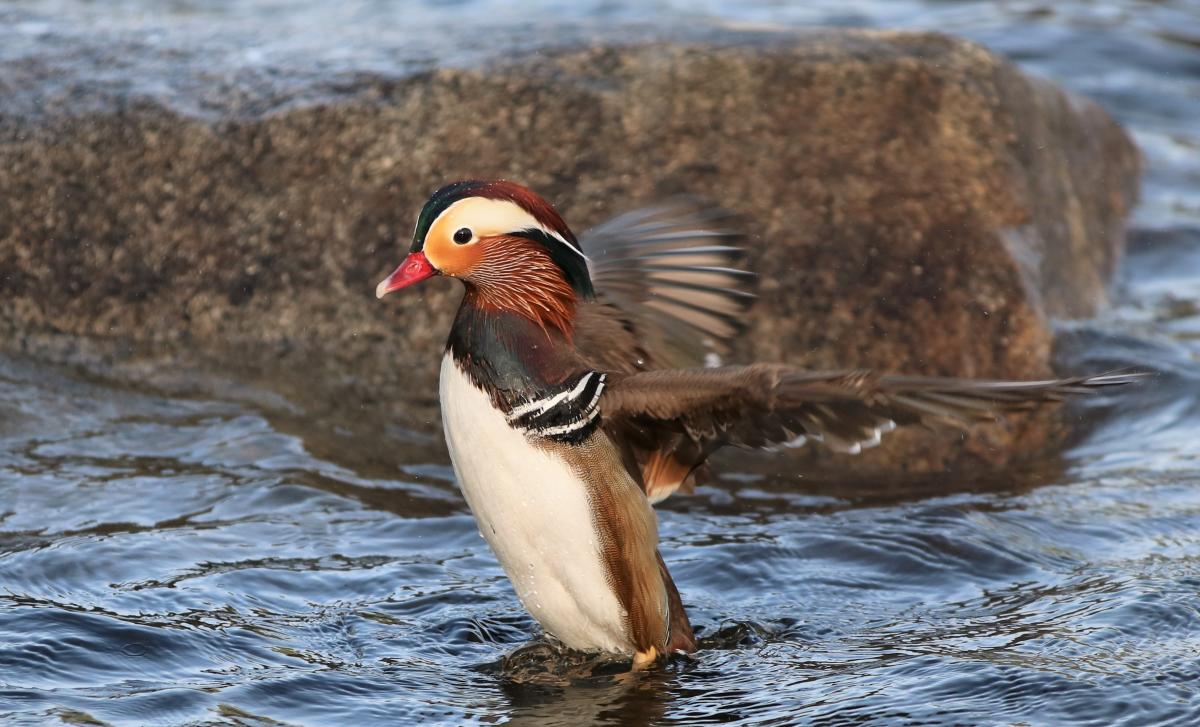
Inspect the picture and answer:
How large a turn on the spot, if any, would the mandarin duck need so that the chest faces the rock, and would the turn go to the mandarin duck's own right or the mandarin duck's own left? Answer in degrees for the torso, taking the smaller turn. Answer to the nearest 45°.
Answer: approximately 90° to the mandarin duck's own right

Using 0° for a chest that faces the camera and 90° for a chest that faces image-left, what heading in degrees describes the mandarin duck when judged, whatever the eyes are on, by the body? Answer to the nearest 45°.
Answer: approximately 90°
